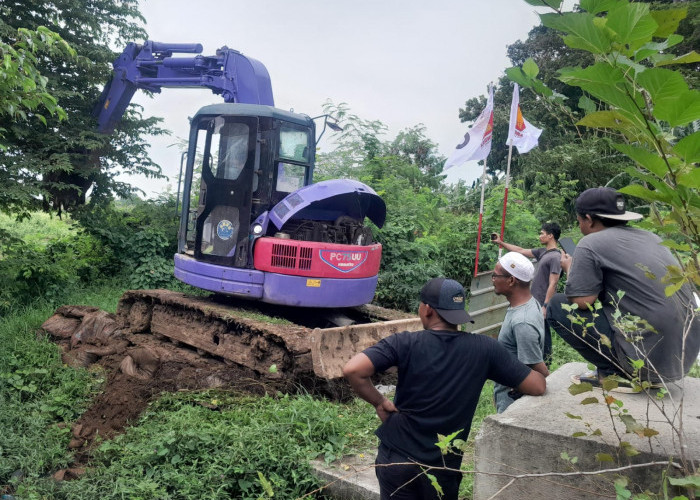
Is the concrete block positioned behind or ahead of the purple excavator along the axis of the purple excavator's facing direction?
behind

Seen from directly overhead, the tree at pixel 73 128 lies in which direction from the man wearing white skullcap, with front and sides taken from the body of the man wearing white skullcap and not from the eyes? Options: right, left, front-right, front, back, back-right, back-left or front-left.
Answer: front-right

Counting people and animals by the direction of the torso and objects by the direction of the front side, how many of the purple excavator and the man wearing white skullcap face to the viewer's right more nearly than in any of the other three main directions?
0

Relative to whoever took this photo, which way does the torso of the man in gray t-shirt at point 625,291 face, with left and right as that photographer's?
facing away from the viewer and to the left of the viewer

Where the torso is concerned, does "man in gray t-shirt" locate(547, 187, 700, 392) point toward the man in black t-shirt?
no

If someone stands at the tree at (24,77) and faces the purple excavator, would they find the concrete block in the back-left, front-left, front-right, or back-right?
front-right

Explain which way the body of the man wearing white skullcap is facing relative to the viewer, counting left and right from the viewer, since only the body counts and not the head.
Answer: facing to the left of the viewer

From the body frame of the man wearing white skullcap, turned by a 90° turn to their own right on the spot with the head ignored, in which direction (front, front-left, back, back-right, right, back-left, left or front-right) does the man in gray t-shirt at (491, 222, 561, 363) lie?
front

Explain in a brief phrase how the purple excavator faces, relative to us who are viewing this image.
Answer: facing away from the viewer and to the left of the viewer

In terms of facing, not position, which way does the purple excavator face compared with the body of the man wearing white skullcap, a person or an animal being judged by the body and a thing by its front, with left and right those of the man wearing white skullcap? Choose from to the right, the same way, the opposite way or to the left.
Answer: the same way

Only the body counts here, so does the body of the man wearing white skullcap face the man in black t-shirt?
no

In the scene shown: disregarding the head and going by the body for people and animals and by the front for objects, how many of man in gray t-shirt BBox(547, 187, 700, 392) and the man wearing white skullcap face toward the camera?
0

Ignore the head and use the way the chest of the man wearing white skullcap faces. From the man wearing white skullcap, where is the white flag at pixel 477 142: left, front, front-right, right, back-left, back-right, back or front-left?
right

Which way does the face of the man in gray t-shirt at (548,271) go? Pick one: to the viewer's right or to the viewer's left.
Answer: to the viewer's left

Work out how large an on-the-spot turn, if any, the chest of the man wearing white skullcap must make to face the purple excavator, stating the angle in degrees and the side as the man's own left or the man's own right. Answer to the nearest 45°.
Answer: approximately 45° to the man's own right

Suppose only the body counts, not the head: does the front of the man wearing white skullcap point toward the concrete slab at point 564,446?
no

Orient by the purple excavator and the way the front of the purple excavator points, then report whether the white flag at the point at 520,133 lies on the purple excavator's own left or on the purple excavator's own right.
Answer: on the purple excavator's own right

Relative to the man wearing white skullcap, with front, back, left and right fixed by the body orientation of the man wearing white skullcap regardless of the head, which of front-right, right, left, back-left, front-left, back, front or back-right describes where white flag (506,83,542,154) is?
right

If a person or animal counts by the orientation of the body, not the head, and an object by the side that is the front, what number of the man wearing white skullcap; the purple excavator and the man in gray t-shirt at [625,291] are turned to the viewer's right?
0
